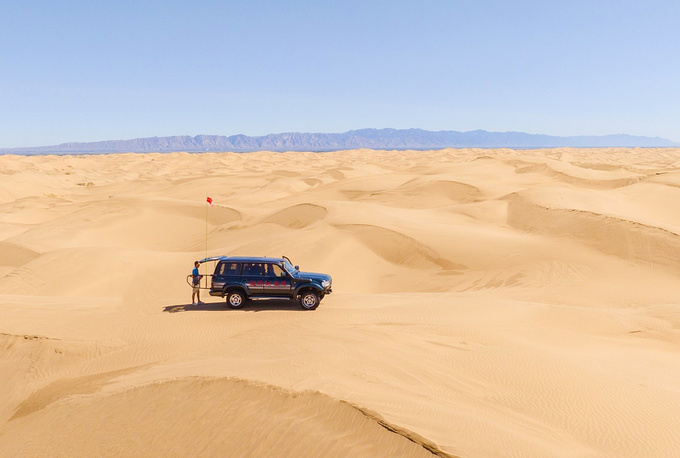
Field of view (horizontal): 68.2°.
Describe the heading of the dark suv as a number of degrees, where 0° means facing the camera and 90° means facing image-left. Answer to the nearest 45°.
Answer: approximately 270°
